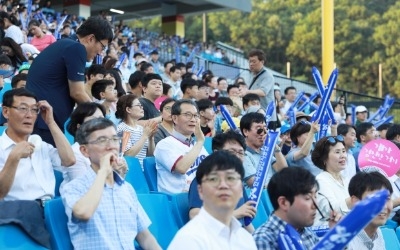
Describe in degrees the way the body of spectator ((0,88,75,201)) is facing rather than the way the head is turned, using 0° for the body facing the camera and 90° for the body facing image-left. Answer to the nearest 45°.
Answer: approximately 315°

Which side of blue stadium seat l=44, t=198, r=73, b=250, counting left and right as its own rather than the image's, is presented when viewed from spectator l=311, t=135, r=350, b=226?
left

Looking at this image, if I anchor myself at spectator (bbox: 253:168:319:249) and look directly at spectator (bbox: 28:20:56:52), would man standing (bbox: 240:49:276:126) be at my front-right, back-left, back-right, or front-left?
front-right

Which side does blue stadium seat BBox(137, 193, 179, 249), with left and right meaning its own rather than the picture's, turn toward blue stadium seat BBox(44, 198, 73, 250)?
right

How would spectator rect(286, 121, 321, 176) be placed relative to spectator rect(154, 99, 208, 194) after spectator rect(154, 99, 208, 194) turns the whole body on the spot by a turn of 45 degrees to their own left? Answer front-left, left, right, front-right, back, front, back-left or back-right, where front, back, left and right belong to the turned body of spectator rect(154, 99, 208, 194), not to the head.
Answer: front-left

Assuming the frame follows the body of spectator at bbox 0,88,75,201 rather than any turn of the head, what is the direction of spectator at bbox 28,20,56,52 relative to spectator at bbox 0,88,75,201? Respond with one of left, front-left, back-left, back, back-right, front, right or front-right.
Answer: back-left

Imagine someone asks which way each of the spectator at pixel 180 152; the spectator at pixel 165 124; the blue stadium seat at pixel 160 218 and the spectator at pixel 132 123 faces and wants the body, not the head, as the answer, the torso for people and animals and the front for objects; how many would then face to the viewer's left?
0

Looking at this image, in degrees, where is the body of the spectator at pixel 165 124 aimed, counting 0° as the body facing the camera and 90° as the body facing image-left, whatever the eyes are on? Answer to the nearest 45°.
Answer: approximately 315°

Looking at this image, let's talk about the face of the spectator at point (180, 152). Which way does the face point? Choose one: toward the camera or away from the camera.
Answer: toward the camera

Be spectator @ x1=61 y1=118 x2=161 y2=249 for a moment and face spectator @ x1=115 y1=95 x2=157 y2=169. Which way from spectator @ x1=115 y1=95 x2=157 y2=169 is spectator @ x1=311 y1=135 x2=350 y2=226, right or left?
right

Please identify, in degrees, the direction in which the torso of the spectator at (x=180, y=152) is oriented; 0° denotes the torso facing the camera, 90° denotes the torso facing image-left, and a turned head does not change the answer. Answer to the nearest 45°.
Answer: approximately 315°

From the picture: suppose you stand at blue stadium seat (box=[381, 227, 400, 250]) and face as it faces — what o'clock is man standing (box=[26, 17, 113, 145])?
The man standing is roughly at 4 o'clock from the blue stadium seat.

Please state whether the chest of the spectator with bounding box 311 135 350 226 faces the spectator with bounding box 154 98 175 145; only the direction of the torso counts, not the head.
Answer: no

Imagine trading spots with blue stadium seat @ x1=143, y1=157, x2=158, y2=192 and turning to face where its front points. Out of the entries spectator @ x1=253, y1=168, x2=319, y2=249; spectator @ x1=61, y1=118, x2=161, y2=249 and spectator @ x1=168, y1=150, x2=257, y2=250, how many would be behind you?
0

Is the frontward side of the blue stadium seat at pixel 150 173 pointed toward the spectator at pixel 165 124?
no

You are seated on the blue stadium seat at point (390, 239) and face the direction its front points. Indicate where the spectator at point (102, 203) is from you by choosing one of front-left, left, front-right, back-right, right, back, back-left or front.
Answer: right
